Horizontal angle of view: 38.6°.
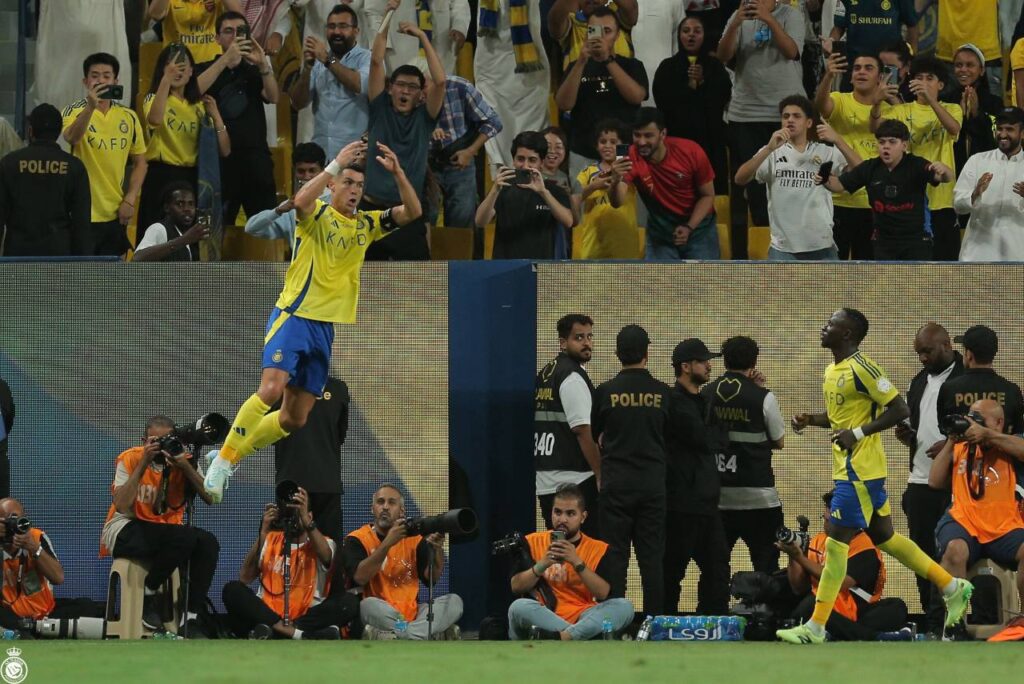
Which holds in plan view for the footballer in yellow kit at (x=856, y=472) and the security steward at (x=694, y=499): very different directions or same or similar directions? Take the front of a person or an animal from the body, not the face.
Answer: very different directions

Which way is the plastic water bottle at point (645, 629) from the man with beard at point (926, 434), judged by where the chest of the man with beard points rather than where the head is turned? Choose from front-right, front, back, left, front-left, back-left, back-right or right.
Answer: front

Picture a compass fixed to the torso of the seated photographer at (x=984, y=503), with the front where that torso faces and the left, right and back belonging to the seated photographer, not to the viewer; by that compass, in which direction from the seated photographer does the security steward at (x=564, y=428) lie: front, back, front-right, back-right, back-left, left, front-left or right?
front-right

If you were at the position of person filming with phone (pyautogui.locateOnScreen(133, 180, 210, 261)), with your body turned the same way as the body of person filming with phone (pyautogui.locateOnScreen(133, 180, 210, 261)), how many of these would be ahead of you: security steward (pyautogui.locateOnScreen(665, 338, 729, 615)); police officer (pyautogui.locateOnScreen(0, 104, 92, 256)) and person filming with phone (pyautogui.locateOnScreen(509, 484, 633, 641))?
2

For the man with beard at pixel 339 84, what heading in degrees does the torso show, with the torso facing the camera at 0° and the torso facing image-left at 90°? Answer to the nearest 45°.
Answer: approximately 45°

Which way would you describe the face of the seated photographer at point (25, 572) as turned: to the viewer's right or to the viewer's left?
to the viewer's right

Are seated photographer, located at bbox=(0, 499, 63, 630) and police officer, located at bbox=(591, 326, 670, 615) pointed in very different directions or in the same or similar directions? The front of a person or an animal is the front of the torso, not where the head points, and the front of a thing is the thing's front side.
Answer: very different directions

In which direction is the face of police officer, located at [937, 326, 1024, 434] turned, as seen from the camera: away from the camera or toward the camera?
away from the camera

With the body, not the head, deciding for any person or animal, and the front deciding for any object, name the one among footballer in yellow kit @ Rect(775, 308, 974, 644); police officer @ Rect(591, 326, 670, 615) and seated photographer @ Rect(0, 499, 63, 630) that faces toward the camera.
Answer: the seated photographer

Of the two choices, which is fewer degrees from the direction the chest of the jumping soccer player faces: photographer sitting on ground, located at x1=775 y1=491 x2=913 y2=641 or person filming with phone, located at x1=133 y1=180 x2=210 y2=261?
the photographer sitting on ground

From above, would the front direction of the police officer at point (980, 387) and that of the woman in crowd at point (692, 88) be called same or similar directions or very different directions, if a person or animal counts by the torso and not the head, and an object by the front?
very different directions

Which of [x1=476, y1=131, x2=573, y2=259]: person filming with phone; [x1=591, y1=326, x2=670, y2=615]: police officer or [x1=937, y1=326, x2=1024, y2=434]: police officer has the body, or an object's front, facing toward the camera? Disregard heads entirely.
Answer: the person filming with phone

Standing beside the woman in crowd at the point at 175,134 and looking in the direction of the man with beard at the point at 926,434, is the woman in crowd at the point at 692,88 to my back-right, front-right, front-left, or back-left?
front-left

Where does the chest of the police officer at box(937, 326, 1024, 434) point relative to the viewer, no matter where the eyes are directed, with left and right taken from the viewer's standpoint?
facing away from the viewer

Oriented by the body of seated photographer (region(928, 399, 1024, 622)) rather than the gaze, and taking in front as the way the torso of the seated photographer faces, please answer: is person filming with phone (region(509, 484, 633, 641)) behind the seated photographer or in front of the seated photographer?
in front

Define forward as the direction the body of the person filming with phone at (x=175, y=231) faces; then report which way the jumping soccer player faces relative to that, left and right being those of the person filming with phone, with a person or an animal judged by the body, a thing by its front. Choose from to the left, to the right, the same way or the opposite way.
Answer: the same way

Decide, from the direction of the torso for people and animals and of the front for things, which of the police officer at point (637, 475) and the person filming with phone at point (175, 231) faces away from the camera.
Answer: the police officer
